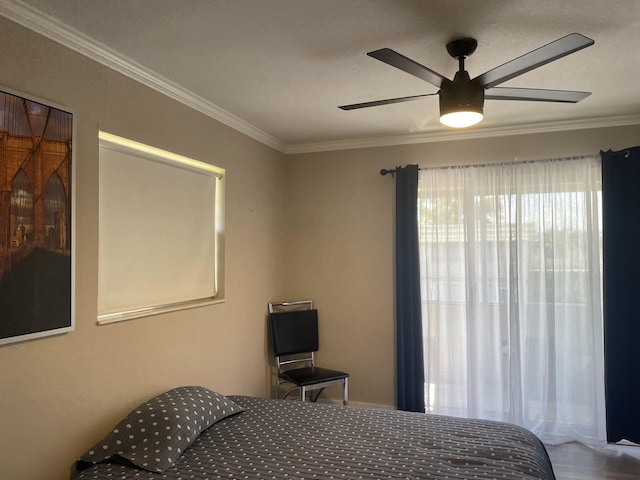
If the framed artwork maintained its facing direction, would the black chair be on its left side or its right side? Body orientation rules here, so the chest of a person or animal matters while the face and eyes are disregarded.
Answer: on its left

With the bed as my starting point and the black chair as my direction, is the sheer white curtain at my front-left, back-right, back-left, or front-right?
front-right

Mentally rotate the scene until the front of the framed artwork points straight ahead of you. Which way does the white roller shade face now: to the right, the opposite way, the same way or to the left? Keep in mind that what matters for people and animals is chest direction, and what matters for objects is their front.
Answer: the same way

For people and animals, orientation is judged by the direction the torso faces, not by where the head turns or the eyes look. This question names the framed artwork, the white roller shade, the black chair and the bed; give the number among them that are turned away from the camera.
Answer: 0

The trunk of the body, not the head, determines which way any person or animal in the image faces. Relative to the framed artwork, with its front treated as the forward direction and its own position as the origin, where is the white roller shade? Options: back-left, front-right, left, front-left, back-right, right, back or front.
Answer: left

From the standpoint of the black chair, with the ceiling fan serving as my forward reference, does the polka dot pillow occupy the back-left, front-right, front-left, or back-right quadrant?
front-right

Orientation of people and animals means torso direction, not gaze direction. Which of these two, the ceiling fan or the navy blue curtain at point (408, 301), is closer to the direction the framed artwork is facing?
the ceiling fan

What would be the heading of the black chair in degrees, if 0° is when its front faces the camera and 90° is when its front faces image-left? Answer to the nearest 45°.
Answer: approximately 315°

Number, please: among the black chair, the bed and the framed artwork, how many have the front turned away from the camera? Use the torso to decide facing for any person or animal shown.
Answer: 0

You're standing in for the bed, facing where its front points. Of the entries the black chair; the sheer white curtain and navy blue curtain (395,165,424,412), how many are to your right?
0

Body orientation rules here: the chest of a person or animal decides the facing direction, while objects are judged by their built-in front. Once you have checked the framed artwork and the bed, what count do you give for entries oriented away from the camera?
0

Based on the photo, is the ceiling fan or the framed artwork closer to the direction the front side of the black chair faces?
the ceiling fan

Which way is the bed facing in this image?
to the viewer's right

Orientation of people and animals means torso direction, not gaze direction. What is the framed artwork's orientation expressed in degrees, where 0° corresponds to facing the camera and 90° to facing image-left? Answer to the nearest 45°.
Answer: approximately 315°

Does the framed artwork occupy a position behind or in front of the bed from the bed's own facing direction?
behind

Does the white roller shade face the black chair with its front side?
no

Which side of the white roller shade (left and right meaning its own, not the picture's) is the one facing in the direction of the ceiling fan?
front

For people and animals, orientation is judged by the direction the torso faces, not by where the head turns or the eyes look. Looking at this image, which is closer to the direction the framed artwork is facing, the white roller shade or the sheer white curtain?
the sheer white curtain
